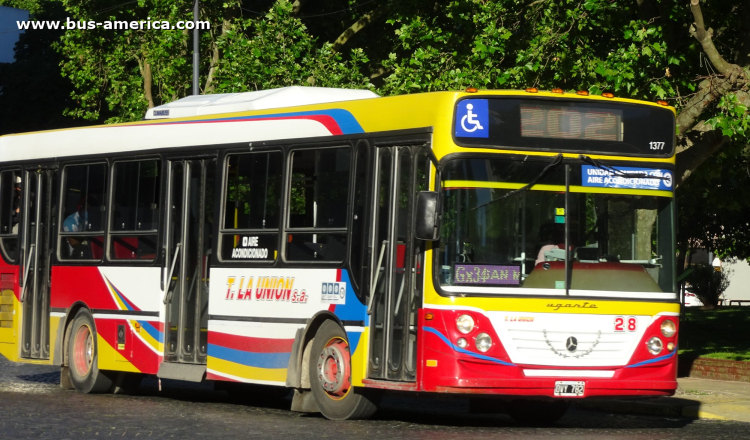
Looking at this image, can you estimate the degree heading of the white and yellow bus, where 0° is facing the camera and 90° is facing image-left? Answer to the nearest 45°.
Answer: approximately 315°
